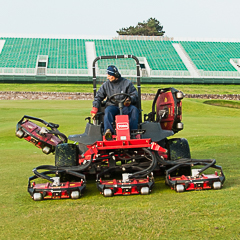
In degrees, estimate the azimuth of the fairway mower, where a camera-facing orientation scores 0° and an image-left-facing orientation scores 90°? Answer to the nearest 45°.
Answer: approximately 0°

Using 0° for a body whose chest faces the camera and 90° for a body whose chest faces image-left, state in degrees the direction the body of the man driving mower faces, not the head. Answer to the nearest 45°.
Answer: approximately 0°
